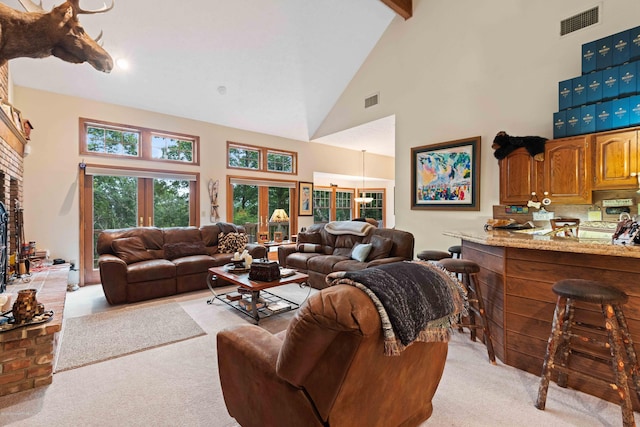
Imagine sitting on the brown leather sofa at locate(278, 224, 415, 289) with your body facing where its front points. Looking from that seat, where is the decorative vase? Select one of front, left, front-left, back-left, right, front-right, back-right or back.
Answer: front

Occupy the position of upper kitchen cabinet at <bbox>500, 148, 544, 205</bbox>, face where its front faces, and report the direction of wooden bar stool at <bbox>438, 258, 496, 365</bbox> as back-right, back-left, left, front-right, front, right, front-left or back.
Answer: front

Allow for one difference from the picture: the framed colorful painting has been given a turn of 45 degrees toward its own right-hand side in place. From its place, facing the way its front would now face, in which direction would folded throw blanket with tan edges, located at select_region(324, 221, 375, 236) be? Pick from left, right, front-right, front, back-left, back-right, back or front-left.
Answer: front

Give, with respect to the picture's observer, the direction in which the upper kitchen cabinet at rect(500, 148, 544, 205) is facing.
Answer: facing the viewer

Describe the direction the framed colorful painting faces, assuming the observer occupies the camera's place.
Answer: facing the viewer and to the left of the viewer

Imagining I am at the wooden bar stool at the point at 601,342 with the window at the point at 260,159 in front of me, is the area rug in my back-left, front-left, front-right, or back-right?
front-left

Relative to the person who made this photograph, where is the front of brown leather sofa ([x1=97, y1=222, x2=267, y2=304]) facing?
facing the viewer and to the right of the viewer

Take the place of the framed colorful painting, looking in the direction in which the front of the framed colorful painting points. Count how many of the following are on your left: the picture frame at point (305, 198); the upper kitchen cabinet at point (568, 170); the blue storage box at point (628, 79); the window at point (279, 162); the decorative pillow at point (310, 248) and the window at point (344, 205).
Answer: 2

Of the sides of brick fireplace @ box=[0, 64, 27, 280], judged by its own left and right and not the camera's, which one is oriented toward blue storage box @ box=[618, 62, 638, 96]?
front

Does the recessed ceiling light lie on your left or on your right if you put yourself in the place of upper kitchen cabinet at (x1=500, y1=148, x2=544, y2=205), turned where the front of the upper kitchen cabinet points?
on your right

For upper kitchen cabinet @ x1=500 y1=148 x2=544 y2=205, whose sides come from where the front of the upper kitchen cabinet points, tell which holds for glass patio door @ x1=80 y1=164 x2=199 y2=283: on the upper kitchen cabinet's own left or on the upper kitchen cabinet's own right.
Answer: on the upper kitchen cabinet's own right

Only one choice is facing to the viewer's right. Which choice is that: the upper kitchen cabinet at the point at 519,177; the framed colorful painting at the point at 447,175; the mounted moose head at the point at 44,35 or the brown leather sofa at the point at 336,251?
the mounted moose head

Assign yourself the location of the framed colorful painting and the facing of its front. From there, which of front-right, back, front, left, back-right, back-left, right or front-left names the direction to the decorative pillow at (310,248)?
front-right

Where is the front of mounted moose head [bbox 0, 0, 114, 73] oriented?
to the viewer's right
